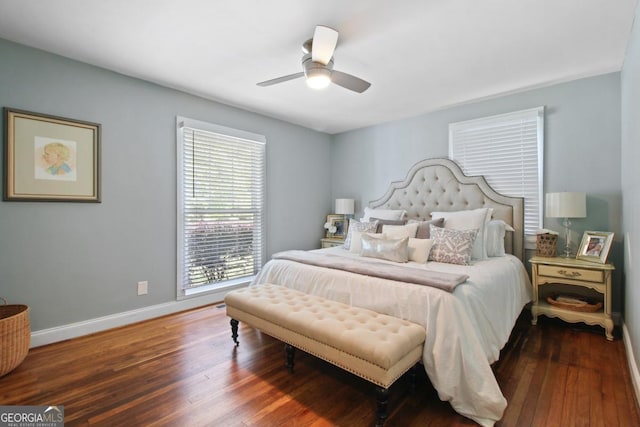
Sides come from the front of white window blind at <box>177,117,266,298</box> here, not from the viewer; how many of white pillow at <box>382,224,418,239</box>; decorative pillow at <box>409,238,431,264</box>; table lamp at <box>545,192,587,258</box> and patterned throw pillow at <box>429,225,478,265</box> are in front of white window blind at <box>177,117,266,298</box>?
4

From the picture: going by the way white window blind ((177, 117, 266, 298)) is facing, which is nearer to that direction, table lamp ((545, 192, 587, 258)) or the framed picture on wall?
the table lamp

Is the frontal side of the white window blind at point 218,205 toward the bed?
yes

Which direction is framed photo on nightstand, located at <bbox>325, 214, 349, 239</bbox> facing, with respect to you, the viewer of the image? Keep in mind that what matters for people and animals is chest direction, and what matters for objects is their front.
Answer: facing the viewer and to the left of the viewer

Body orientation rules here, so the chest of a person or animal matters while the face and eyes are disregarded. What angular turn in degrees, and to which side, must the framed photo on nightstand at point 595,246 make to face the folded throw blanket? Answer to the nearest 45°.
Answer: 0° — it already faces it

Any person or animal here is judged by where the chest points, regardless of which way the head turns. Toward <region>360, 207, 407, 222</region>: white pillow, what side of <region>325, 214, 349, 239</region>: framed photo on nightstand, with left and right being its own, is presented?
left

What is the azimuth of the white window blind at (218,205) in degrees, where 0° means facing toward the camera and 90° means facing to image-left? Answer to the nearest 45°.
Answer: approximately 315°

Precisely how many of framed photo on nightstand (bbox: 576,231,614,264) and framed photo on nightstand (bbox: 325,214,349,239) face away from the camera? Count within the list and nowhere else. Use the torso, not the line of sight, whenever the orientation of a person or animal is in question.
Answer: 0

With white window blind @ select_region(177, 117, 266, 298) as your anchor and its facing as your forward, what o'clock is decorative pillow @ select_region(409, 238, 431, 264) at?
The decorative pillow is roughly at 12 o'clock from the white window blind.

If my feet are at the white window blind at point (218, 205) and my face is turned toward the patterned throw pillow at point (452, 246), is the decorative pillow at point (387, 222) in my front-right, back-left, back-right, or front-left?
front-left

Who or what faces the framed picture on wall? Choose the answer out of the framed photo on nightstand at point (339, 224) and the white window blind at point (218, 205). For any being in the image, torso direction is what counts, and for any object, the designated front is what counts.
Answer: the framed photo on nightstand
